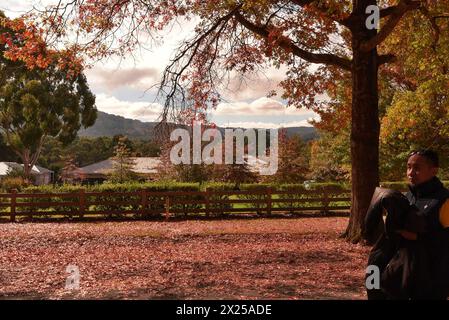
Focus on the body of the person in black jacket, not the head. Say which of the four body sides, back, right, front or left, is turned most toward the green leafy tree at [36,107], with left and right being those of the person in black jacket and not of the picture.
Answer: right

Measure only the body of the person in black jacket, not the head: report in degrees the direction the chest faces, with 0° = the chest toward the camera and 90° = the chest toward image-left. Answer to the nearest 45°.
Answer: approximately 45°

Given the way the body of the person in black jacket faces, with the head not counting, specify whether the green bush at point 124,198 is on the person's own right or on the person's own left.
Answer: on the person's own right

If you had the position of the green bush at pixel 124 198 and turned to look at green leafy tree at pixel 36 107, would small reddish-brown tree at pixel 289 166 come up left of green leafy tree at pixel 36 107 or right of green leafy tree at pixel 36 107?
right

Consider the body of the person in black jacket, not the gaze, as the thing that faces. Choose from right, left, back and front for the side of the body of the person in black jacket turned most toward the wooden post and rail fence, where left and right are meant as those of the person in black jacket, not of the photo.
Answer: right

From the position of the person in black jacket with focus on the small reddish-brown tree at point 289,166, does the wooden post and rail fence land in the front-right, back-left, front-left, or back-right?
front-left

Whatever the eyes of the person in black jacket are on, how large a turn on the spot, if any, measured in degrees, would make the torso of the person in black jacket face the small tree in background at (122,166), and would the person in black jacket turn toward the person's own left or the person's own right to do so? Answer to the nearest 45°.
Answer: approximately 90° to the person's own right

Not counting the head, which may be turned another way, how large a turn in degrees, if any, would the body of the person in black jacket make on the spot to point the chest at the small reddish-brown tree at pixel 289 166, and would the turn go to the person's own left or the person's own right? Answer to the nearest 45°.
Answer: approximately 135° to the person's own right
